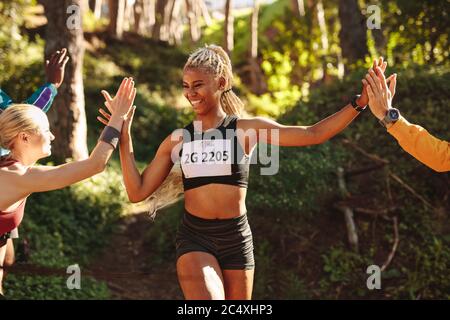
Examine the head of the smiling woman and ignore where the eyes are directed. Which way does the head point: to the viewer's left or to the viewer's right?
to the viewer's left

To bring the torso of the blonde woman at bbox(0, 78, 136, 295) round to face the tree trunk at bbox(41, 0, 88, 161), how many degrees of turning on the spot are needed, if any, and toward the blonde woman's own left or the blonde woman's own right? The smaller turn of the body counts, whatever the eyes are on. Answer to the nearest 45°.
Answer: approximately 90° to the blonde woman's own left

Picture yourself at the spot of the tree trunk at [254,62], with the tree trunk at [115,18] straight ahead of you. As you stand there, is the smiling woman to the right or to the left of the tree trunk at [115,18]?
left

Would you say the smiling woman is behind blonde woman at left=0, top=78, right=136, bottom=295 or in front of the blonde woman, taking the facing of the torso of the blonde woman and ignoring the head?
in front

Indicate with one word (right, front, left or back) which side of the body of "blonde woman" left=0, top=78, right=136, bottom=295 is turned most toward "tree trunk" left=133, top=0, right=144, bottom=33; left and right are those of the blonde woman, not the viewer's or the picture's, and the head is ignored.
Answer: left

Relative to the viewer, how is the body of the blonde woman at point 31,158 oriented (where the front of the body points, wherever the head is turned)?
to the viewer's right

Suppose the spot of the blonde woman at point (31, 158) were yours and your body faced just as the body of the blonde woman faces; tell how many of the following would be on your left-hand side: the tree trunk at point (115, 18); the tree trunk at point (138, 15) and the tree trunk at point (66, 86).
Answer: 3

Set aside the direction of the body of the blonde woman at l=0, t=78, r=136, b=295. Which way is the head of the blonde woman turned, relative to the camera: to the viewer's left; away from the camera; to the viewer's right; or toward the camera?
to the viewer's right

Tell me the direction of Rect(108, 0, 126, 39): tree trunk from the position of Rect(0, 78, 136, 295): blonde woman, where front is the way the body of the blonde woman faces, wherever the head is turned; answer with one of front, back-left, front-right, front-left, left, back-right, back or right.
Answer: left

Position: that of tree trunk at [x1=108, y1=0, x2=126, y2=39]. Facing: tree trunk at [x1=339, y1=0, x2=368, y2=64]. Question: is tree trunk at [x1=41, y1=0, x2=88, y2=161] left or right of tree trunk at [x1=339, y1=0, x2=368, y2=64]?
right

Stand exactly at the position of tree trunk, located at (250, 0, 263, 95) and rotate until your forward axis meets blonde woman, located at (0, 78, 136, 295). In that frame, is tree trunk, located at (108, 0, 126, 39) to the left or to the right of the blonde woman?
right

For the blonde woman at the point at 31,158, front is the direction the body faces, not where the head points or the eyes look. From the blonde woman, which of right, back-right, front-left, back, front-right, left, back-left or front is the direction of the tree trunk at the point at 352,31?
front-left

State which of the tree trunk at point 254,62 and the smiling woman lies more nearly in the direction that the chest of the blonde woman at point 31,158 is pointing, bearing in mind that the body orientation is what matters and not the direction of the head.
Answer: the smiling woman
